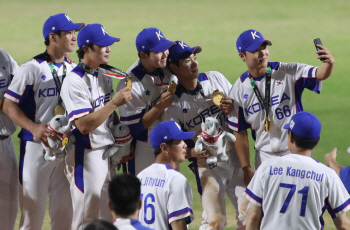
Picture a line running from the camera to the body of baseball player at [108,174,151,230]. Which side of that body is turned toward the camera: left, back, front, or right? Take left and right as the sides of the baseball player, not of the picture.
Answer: back

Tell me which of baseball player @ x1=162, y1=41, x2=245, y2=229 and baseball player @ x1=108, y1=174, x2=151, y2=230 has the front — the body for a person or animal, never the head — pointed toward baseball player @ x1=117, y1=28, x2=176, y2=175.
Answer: baseball player @ x1=108, y1=174, x2=151, y2=230

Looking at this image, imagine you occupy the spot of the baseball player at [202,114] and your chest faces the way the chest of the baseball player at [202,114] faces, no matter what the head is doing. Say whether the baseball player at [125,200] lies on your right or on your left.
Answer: on your right

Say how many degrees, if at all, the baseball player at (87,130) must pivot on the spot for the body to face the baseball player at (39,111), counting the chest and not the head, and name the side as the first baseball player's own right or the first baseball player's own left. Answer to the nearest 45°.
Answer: approximately 180°

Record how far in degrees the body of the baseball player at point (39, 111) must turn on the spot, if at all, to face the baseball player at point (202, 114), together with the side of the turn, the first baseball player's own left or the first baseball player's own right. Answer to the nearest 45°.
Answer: approximately 45° to the first baseball player's own left

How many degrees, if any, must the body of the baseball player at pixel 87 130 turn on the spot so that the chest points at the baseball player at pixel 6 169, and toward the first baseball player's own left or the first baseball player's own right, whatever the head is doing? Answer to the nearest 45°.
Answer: approximately 180°

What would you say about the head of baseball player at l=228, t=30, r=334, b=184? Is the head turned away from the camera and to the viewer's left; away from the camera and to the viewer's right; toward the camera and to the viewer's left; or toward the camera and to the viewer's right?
toward the camera and to the viewer's right

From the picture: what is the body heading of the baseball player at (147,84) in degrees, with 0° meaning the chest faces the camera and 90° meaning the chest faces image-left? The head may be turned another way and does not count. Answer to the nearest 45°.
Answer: approximately 315°

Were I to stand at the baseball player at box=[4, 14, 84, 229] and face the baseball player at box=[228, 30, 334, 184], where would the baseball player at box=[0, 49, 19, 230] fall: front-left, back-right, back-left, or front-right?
back-left

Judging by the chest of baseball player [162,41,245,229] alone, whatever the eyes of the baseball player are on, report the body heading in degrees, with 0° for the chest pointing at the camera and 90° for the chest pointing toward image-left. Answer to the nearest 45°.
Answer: approximately 315°

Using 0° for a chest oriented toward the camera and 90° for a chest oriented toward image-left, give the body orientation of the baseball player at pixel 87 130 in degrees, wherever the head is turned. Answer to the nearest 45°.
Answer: approximately 315°

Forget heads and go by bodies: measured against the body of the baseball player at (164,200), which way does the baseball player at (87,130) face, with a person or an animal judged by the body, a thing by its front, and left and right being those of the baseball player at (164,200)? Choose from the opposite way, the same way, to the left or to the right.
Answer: to the right
